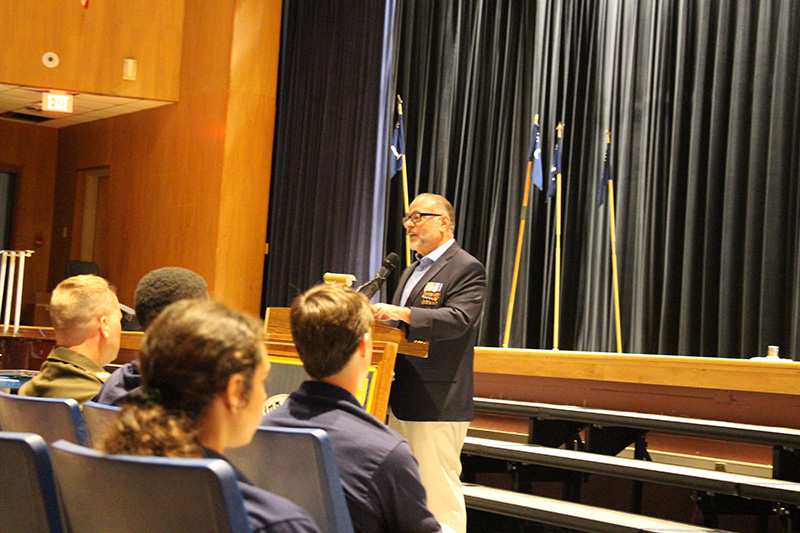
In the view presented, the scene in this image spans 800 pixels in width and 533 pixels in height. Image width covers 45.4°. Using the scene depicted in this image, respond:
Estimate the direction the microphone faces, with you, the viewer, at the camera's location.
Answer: facing to the right of the viewer

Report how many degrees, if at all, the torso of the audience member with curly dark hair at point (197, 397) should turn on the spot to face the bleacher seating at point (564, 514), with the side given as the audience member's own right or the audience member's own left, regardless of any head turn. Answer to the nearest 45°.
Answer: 0° — they already face it

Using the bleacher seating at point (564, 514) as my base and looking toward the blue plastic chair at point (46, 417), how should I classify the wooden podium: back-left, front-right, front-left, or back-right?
front-right

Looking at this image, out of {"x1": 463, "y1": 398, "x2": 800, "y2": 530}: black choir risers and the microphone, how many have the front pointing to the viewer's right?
1

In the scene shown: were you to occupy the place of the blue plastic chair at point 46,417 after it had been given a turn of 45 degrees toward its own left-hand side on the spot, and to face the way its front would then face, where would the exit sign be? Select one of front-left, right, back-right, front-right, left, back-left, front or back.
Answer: front

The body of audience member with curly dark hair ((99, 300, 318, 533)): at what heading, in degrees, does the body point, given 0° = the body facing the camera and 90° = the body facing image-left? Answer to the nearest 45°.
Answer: approximately 225°

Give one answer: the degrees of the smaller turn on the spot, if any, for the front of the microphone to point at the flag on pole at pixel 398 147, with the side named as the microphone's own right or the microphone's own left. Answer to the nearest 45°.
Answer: approximately 90° to the microphone's own left

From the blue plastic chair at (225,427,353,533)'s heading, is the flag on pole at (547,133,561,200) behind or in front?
in front

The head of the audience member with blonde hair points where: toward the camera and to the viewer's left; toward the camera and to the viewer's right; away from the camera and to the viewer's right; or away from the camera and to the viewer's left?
away from the camera and to the viewer's right

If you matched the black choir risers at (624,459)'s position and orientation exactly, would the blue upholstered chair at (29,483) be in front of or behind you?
in front

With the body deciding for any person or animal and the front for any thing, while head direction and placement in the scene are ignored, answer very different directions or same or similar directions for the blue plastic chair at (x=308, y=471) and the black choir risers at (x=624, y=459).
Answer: very different directions

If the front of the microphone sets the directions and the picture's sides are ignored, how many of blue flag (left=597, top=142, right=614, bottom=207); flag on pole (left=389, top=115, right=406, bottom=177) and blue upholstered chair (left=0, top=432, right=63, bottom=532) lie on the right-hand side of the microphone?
1

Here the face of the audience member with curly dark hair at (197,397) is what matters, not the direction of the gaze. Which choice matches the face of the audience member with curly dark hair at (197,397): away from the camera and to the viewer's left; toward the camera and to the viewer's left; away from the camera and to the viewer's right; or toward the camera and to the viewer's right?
away from the camera and to the viewer's right

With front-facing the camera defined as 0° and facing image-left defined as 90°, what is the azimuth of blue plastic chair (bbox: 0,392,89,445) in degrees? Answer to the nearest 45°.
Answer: approximately 225°

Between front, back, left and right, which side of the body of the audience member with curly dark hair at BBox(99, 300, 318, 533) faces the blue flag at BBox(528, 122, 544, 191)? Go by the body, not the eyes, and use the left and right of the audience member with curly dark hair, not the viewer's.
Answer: front

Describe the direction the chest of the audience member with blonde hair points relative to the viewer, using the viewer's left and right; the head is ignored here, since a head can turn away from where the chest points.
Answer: facing away from the viewer and to the right of the viewer

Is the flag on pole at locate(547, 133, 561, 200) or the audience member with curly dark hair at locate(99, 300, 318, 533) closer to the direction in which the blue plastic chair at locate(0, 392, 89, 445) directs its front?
the flag on pole
